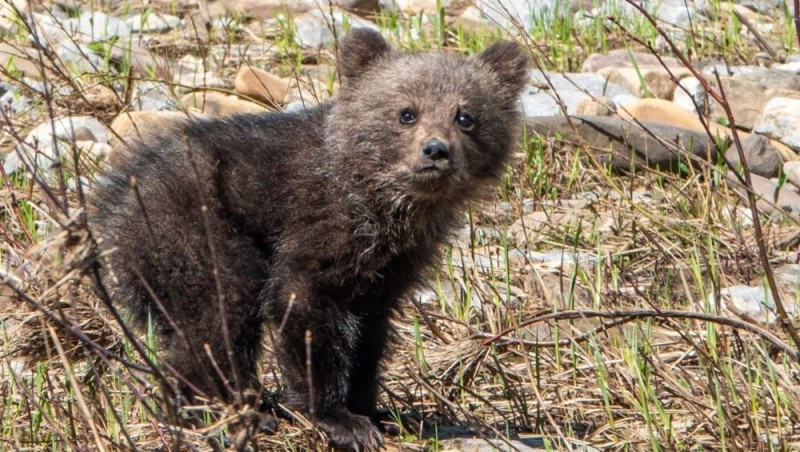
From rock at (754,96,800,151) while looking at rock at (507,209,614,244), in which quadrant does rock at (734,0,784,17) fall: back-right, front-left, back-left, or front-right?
back-right

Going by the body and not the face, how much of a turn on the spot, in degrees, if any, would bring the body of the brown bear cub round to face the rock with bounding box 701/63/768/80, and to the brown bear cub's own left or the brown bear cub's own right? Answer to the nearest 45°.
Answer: approximately 90° to the brown bear cub's own left

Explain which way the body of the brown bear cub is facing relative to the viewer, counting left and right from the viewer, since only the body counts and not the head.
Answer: facing the viewer and to the right of the viewer

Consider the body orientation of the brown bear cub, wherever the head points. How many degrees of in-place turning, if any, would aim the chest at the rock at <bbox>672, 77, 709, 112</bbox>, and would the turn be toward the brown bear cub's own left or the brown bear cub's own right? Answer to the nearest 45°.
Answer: approximately 90° to the brown bear cub's own left

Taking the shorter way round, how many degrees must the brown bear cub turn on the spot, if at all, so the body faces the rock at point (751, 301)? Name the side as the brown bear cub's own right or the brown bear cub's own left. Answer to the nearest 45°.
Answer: approximately 45° to the brown bear cub's own left

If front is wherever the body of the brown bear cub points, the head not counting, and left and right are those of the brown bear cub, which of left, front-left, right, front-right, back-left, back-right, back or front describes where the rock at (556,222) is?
left

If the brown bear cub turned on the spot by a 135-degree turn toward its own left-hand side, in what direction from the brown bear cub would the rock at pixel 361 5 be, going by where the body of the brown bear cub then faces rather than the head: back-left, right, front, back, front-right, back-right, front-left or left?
front

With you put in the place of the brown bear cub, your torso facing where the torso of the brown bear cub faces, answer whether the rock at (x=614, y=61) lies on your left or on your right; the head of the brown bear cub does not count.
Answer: on your left

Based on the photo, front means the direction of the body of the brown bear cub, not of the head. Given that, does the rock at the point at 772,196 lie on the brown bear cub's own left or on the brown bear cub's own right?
on the brown bear cub's own left

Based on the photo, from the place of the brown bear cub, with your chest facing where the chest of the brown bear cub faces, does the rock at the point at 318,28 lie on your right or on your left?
on your left

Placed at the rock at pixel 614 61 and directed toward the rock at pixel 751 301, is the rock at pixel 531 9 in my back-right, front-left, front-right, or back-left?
back-right
